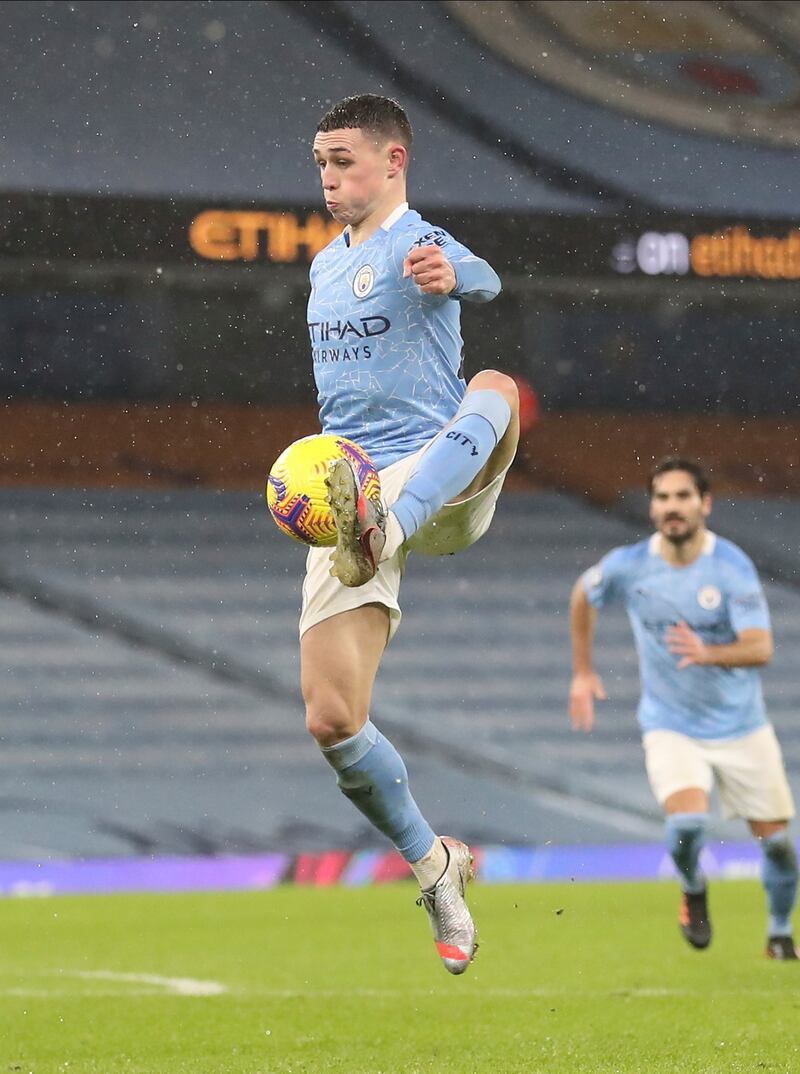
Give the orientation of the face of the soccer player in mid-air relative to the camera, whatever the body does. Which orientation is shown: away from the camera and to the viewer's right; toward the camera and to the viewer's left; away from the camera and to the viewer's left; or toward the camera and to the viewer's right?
toward the camera and to the viewer's left

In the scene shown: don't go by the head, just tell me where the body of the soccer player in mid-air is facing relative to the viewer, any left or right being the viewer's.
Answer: facing the viewer and to the left of the viewer

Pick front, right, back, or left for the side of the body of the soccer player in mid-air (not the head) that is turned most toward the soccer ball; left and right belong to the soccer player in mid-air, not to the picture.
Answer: front
